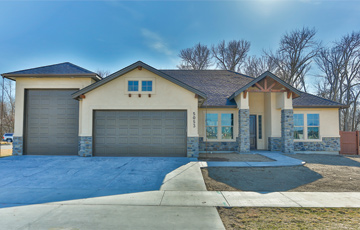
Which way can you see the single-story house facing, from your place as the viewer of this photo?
facing the viewer

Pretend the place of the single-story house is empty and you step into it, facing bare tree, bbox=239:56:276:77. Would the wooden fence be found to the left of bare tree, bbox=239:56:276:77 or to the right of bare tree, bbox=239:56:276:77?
right

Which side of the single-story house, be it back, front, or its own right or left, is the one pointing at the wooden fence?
left

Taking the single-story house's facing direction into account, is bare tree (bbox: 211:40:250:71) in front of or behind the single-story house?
behind

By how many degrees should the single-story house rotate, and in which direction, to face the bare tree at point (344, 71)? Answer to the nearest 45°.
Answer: approximately 135° to its left

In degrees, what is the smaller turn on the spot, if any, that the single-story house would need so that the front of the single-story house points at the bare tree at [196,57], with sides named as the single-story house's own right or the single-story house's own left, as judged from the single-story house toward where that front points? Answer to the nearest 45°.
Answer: approximately 180°

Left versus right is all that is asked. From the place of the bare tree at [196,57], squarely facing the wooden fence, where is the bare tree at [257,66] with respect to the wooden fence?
left

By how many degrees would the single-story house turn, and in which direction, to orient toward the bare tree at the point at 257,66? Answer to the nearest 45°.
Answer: approximately 135° to its left
